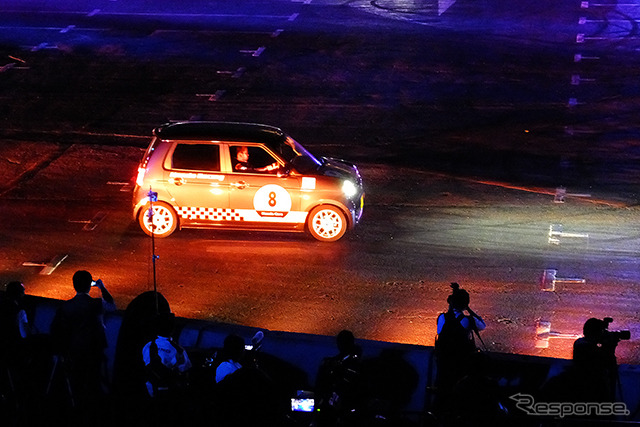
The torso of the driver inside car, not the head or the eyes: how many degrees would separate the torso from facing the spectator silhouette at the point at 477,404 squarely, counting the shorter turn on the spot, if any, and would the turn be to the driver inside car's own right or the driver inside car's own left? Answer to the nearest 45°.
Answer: approximately 90° to the driver inside car's own right

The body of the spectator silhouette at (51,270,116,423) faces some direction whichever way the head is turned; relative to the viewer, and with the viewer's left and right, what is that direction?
facing away from the viewer and to the right of the viewer

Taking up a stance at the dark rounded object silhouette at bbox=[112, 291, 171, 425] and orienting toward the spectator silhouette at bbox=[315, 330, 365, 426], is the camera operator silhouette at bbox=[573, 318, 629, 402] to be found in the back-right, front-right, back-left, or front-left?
front-left

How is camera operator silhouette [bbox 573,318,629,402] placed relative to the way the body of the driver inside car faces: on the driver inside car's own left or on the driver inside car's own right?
on the driver inside car's own right

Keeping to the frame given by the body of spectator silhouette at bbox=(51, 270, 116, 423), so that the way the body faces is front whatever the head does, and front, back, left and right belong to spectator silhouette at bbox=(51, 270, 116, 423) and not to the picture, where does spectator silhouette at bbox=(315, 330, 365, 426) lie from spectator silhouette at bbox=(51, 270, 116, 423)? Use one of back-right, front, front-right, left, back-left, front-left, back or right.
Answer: right

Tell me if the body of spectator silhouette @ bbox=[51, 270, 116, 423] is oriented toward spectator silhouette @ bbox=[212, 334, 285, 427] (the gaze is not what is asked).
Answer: no

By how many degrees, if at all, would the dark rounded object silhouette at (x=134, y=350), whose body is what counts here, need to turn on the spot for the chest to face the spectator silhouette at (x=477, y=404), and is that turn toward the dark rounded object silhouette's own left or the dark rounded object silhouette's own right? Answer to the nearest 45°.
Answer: approximately 45° to the dark rounded object silhouette's own right

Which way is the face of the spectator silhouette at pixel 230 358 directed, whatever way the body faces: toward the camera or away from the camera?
away from the camera

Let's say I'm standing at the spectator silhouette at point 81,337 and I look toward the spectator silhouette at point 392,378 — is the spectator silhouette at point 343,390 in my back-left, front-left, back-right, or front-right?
front-right

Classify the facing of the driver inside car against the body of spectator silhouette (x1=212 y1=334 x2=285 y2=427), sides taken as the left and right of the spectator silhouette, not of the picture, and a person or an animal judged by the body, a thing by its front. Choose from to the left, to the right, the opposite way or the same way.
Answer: to the right

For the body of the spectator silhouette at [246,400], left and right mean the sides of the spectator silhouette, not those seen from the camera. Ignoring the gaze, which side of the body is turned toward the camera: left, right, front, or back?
back

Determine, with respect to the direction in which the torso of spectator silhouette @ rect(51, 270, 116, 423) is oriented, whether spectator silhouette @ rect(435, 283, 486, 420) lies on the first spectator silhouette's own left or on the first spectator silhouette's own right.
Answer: on the first spectator silhouette's own right

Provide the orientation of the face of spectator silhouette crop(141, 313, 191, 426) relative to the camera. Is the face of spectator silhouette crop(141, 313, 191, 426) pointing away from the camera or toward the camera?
away from the camera

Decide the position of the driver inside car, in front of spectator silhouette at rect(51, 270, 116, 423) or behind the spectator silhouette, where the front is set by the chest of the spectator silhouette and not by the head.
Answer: in front

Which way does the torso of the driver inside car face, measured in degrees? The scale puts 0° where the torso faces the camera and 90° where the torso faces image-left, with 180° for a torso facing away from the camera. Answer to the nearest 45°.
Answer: approximately 270°
